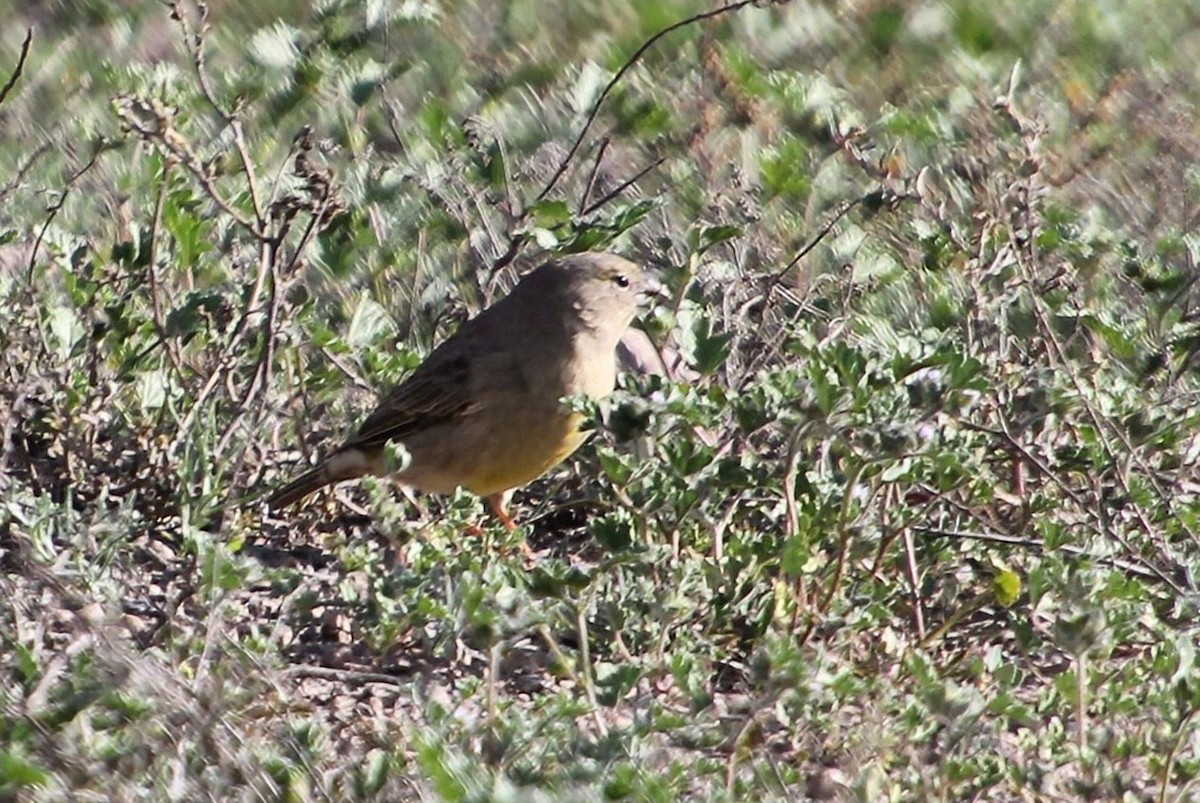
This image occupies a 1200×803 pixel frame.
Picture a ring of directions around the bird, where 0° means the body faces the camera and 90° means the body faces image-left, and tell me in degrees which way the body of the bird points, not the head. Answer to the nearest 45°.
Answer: approximately 270°
